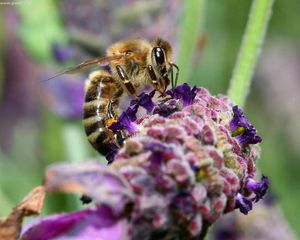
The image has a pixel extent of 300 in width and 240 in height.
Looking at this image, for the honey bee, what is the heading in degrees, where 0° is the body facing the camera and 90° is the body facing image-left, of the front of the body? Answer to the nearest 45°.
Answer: approximately 270°
